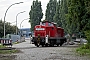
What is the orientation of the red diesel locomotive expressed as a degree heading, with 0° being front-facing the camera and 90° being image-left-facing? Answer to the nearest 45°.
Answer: approximately 45°
